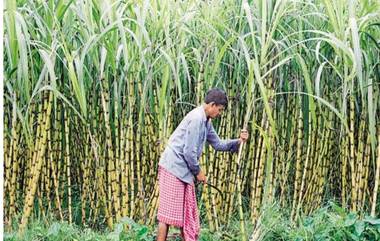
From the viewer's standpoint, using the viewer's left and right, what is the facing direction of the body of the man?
facing to the right of the viewer
